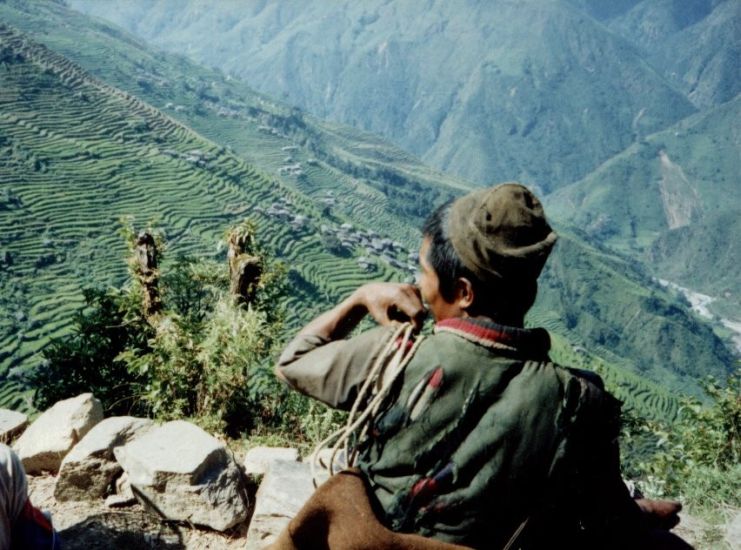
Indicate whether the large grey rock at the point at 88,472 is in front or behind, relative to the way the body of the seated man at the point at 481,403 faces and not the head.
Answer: in front

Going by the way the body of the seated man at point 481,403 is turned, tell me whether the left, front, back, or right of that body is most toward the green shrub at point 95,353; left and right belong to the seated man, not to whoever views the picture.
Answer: front

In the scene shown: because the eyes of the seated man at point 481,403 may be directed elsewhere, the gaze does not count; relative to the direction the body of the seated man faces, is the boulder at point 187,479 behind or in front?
in front

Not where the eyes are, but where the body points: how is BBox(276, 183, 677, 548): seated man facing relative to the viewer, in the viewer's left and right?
facing away from the viewer and to the left of the viewer

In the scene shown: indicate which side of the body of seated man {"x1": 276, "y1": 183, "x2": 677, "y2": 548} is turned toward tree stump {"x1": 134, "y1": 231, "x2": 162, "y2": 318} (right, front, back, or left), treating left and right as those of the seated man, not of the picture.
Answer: front

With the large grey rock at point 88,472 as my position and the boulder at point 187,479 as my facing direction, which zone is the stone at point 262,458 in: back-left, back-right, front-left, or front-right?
front-left

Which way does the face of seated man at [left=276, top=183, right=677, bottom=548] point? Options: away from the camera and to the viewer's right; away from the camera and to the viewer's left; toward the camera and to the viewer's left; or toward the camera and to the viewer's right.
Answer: away from the camera and to the viewer's left

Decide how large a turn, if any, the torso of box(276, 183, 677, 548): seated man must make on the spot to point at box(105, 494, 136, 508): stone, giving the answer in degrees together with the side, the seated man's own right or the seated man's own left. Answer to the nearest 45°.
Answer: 0° — they already face it
